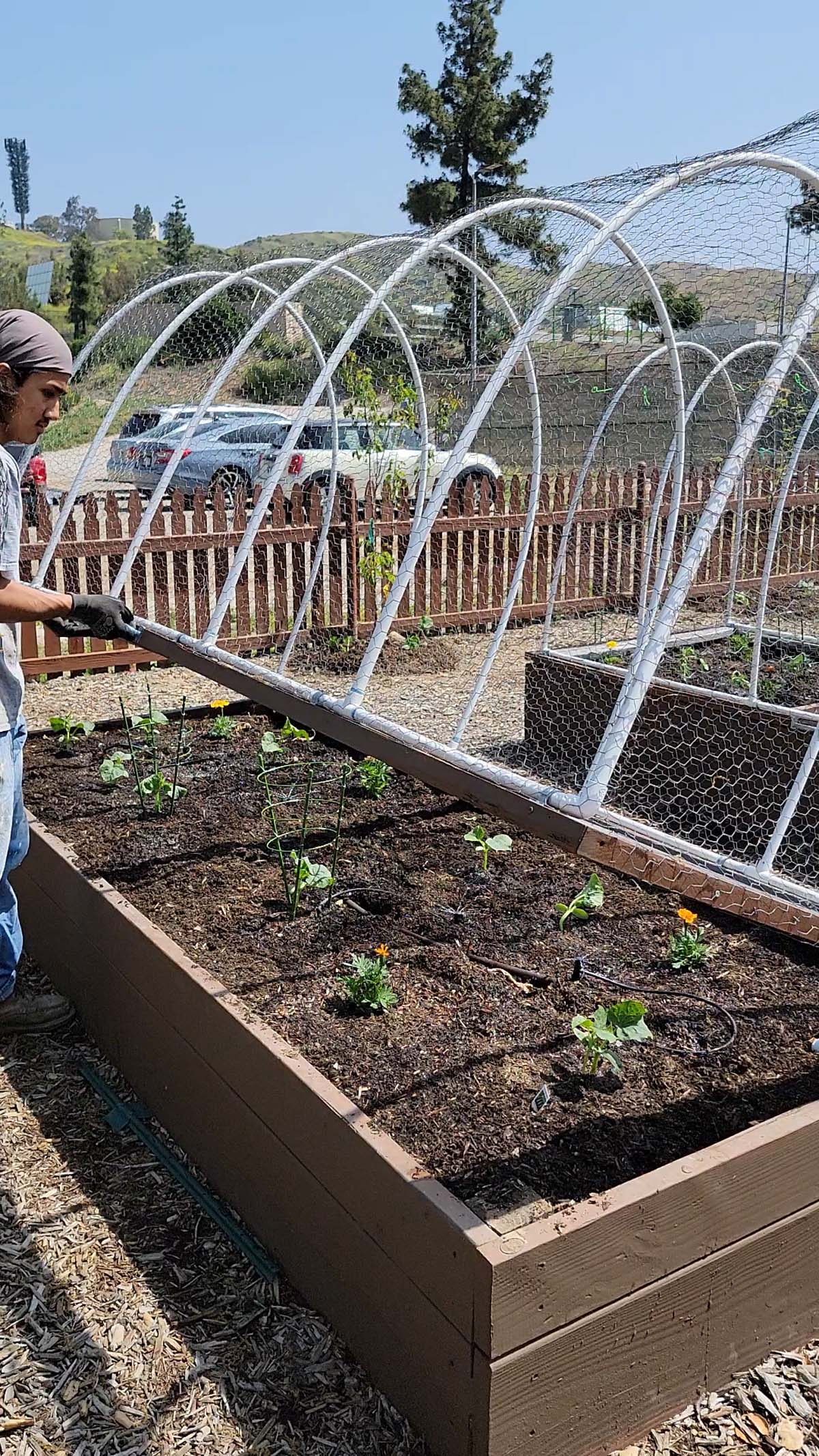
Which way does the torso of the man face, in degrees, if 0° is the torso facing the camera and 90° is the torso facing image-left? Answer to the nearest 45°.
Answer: approximately 270°

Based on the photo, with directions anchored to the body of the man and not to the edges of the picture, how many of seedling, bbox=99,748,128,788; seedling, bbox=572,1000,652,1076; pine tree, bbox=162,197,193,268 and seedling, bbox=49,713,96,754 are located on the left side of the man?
3

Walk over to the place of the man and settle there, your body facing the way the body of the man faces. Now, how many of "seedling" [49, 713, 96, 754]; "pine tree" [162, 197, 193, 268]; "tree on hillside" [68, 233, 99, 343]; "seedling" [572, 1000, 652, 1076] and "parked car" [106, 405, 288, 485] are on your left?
4

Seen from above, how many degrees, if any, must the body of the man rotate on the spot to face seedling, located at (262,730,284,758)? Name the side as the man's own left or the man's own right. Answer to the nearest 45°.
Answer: approximately 45° to the man's own left

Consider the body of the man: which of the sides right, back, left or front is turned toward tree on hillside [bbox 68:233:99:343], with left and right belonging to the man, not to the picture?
left

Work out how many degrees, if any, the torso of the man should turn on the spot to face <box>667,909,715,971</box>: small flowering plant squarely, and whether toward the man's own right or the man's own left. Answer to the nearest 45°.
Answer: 0° — they already face it

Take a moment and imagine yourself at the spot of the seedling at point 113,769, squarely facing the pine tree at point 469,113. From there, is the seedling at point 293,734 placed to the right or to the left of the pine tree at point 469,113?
right

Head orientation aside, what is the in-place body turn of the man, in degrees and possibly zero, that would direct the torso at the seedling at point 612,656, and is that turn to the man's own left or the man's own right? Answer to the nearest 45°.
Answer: approximately 45° to the man's own left

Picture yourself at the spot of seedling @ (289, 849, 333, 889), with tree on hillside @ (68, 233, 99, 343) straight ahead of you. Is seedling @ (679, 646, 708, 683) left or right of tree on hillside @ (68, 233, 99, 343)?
right

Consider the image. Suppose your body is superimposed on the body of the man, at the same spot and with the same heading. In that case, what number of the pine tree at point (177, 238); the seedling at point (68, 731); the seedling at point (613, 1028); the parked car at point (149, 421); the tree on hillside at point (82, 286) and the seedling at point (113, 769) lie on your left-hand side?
5

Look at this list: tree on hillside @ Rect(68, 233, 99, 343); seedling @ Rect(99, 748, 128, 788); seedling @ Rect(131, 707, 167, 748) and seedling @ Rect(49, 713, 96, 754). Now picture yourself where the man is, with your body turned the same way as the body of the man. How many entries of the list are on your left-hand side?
4

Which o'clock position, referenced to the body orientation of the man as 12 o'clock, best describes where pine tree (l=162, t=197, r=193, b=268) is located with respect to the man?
The pine tree is roughly at 9 o'clock from the man.

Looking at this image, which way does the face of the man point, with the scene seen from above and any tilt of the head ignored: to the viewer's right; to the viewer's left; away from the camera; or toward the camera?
to the viewer's right

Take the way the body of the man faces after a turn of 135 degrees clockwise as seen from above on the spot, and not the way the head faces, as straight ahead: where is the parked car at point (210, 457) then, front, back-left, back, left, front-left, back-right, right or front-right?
back-right

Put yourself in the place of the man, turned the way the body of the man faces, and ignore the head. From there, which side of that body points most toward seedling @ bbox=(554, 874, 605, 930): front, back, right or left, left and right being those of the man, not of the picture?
front
